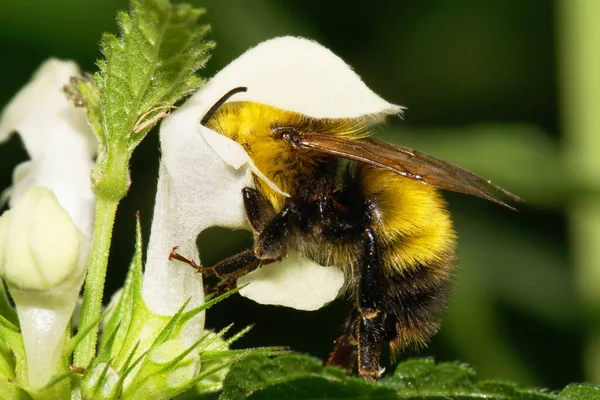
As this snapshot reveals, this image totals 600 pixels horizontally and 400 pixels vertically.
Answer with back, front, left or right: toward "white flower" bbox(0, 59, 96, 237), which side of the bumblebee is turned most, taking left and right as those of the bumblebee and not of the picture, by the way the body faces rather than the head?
front

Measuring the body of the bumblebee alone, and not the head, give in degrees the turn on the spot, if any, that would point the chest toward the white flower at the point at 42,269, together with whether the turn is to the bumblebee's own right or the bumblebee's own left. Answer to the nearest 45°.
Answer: approximately 45° to the bumblebee's own left

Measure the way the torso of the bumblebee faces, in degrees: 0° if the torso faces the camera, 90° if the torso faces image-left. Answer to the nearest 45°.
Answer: approximately 90°
